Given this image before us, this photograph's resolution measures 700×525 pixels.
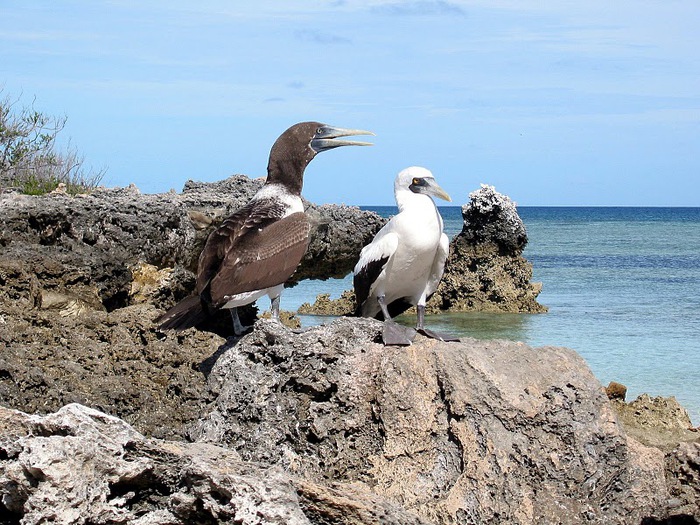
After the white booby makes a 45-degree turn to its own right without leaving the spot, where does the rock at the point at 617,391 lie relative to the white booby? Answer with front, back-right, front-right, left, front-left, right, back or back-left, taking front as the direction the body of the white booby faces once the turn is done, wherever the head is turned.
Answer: back-left

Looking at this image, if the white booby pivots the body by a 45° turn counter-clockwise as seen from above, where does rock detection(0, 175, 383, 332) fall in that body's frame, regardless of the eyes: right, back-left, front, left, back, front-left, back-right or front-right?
back

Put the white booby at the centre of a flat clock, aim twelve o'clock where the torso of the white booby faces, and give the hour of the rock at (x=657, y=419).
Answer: The rock is roughly at 10 o'clock from the white booby.

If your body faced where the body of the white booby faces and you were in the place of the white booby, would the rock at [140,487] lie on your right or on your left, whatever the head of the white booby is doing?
on your right

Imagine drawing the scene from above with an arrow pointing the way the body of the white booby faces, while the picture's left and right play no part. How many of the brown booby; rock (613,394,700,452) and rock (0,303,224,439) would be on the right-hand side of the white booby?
2

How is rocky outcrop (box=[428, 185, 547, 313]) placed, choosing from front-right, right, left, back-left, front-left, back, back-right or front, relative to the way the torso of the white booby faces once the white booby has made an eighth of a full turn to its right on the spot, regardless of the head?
back

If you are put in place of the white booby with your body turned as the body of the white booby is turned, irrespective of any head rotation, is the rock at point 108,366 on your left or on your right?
on your right

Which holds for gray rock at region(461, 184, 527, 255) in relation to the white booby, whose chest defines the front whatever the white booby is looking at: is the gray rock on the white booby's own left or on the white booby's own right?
on the white booby's own left

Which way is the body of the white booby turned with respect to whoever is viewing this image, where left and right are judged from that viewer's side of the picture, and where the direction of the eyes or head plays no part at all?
facing the viewer and to the right of the viewer

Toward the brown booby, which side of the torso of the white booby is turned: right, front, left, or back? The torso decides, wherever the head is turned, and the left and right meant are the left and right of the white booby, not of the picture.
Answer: right

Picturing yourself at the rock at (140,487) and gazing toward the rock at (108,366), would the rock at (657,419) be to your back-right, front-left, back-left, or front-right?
front-right
